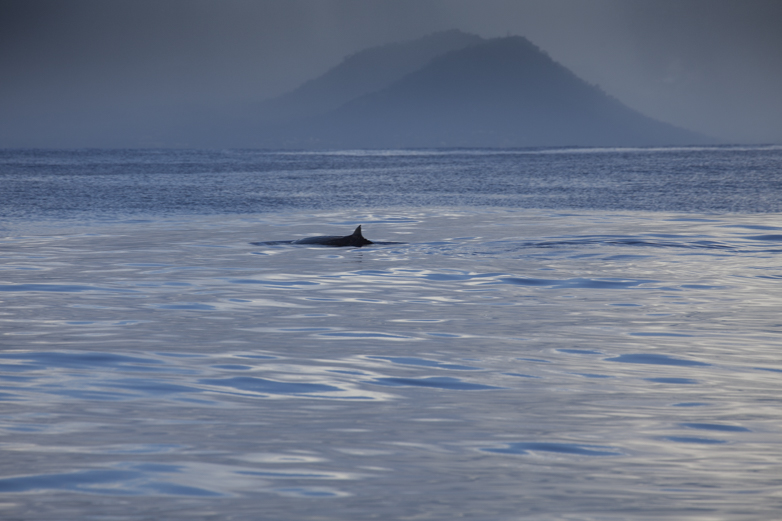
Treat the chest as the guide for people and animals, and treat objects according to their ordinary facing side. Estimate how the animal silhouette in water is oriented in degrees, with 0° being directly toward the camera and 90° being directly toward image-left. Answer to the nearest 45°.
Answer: approximately 90°
